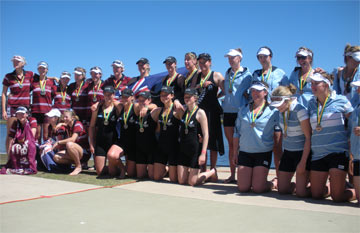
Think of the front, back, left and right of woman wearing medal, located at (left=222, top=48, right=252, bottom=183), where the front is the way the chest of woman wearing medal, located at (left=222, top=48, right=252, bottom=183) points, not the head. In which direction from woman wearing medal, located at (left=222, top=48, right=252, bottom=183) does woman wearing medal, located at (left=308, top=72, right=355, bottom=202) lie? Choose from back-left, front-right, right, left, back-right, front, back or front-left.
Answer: left

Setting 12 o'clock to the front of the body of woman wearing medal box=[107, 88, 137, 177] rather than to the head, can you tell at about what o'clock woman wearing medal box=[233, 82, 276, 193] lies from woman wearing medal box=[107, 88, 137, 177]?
woman wearing medal box=[233, 82, 276, 193] is roughly at 9 o'clock from woman wearing medal box=[107, 88, 137, 177].

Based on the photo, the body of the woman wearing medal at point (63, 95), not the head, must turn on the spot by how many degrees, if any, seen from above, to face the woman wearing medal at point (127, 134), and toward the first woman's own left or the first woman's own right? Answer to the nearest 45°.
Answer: approximately 45° to the first woman's own left

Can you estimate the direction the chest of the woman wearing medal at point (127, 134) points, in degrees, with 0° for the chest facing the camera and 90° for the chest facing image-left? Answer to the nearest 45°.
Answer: approximately 45°

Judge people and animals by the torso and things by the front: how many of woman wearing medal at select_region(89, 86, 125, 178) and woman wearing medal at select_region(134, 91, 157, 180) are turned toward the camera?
2

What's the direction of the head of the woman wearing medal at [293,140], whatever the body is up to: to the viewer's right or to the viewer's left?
to the viewer's left

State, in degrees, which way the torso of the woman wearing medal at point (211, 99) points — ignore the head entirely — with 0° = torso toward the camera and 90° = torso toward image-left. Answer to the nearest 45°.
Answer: approximately 45°
